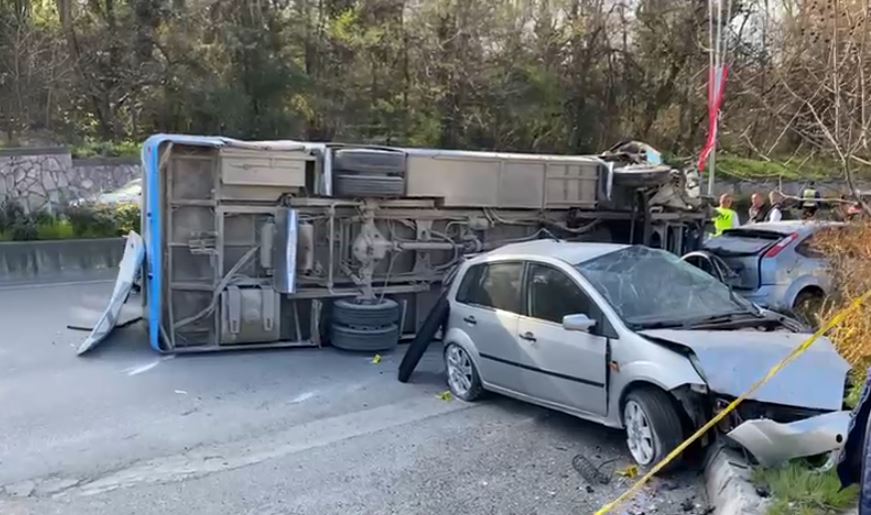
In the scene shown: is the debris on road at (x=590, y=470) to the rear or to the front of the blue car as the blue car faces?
to the rear

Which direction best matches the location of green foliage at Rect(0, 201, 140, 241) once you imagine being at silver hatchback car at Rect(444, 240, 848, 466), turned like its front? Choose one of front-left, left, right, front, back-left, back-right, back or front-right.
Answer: back

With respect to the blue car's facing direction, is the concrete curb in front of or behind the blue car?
behind

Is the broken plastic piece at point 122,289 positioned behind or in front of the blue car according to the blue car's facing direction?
behind

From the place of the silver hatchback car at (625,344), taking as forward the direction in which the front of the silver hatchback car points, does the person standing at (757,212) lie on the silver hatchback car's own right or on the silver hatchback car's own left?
on the silver hatchback car's own left

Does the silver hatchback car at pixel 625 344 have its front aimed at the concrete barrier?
no

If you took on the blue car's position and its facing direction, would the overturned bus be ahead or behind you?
behind

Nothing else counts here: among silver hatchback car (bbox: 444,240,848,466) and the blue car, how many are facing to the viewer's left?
0

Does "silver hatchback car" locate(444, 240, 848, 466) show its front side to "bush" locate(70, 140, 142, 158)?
no

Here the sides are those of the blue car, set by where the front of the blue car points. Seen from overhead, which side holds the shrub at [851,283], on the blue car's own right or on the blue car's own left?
on the blue car's own right

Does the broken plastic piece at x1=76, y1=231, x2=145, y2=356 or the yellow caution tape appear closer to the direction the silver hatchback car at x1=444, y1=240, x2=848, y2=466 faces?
the yellow caution tape

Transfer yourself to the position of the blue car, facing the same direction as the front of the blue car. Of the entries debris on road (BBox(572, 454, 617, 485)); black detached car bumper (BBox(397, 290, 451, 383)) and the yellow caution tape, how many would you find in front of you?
0

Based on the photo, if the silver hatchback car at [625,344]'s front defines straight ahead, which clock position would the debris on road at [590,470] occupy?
The debris on road is roughly at 2 o'clock from the silver hatchback car.

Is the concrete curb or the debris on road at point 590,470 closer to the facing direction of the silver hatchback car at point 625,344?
the concrete curb

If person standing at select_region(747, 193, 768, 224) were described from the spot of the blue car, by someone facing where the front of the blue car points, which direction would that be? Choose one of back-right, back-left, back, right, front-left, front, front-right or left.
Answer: front-left

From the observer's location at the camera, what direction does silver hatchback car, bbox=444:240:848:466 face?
facing the viewer and to the right of the viewer

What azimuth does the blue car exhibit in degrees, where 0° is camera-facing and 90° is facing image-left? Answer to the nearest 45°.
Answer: approximately 225°

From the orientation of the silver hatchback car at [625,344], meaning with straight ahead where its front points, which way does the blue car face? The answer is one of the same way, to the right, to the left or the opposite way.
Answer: to the left

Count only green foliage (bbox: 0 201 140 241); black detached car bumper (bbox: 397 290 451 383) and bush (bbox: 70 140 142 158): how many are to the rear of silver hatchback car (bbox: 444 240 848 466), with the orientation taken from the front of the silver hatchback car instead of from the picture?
3

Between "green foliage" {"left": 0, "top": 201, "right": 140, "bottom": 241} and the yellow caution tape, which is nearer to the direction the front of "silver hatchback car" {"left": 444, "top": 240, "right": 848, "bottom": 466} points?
the yellow caution tape

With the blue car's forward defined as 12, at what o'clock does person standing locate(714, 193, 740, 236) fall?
The person standing is roughly at 10 o'clock from the blue car.
